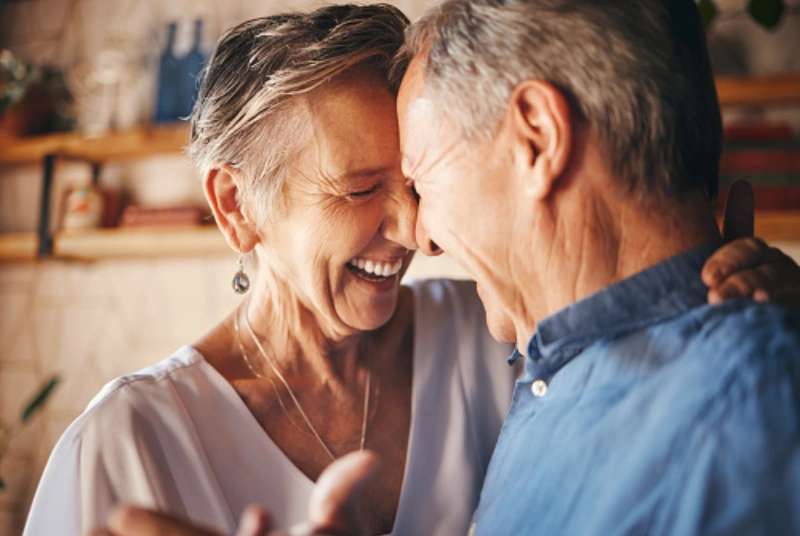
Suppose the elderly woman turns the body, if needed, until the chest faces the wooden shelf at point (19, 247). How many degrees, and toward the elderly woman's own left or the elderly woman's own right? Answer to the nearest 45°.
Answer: approximately 180°

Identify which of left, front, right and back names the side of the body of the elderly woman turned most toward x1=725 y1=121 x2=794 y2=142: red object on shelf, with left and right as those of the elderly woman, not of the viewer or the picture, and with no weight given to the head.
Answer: left

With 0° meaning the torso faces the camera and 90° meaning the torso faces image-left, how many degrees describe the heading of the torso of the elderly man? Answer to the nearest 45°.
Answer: approximately 90°

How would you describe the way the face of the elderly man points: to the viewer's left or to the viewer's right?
to the viewer's left

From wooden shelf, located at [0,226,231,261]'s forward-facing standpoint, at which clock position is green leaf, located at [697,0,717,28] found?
The green leaf is roughly at 10 o'clock from the wooden shelf.

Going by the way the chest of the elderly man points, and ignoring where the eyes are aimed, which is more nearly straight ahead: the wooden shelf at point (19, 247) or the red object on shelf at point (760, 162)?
the wooden shelf

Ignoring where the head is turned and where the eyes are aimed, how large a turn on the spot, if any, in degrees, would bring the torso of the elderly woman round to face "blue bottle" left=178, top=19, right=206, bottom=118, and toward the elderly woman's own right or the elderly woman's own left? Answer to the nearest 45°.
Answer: approximately 135° to the elderly woman's own left
